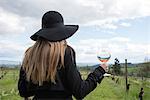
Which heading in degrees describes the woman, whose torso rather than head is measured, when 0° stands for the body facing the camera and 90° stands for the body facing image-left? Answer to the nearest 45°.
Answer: approximately 180°

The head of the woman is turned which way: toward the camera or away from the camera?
away from the camera
